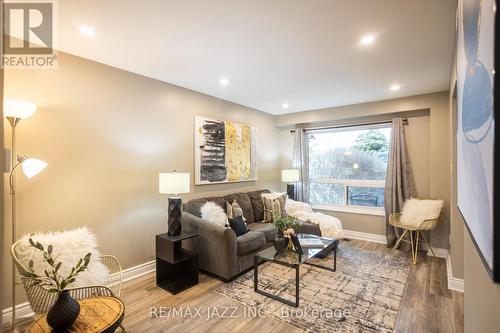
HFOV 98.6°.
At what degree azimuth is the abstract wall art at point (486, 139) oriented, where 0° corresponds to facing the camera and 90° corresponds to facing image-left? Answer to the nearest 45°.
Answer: approximately 90°

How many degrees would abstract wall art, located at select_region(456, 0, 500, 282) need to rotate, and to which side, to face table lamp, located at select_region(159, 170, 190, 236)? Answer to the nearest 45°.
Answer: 0° — it already faces it

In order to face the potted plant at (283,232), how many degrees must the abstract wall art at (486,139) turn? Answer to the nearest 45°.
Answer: approximately 45° to its right

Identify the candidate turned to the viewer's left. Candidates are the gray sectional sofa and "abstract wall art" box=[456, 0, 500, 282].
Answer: the abstract wall art

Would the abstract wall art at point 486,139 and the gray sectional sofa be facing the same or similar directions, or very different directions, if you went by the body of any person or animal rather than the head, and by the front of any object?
very different directions

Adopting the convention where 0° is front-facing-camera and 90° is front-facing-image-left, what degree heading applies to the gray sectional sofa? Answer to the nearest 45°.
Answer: approximately 315°

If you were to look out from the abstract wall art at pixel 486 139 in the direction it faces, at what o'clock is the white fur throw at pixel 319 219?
The white fur throw is roughly at 2 o'clock from the abstract wall art.
